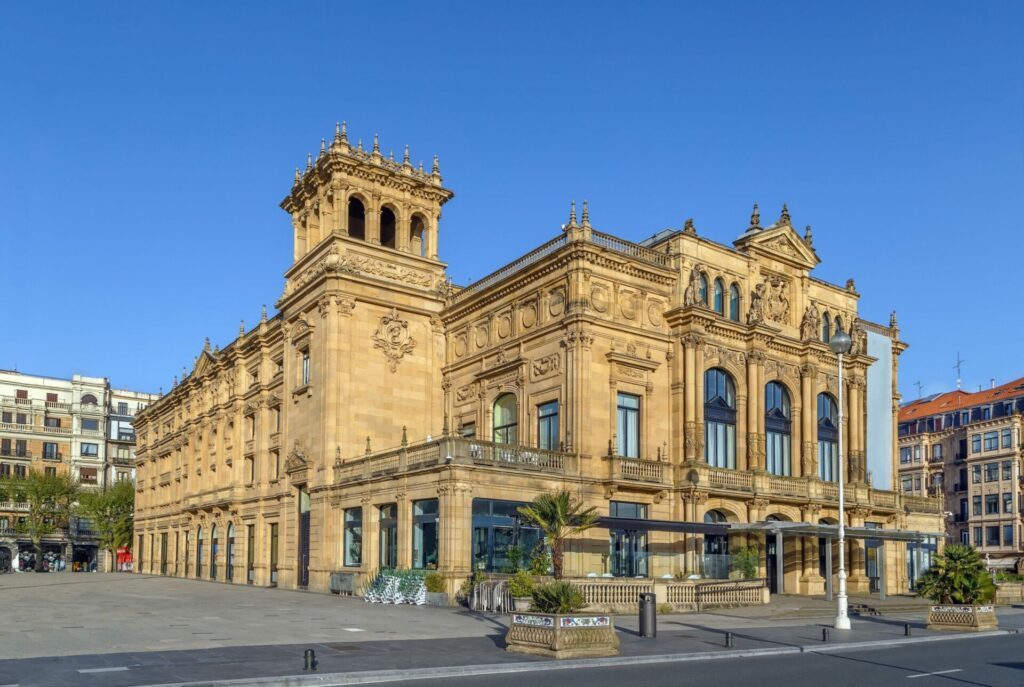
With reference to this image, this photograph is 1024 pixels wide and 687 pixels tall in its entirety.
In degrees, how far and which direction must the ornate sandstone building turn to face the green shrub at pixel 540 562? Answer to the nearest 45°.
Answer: approximately 45° to its right

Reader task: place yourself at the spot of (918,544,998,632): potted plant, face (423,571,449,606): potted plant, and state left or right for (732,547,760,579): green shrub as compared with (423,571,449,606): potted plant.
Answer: right

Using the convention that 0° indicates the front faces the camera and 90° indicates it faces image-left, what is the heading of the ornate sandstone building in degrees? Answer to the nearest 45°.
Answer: approximately 315°

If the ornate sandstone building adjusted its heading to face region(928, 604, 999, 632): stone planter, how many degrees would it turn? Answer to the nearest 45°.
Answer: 0° — it already faces it

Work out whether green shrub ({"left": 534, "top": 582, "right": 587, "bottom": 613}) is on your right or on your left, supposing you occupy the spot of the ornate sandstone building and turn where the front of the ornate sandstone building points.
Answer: on your right

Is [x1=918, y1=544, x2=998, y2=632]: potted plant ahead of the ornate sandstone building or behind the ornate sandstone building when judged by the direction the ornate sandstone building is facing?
ahead
